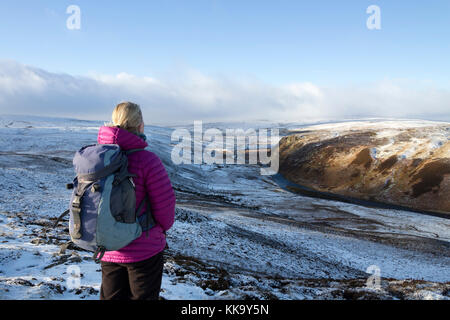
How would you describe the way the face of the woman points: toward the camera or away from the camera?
away from the camera

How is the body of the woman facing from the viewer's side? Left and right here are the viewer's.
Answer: facing away from the viewer and to the right of the viewer
